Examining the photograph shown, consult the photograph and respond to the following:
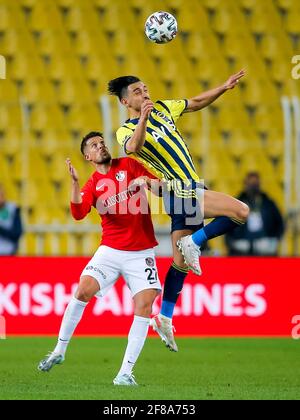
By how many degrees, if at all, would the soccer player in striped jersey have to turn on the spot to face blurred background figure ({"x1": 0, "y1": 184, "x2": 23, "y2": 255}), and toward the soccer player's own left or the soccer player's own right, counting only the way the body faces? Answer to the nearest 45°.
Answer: approximately 180°

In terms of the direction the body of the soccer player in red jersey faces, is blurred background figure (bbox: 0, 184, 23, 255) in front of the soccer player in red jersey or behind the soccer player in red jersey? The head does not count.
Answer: behind

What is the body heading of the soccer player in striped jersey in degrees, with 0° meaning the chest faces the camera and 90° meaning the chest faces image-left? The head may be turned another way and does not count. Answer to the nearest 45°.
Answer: approximately 315°

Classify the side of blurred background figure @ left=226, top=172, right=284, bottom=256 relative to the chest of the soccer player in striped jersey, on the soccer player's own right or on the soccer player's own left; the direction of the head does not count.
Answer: on the soccer player's own left
